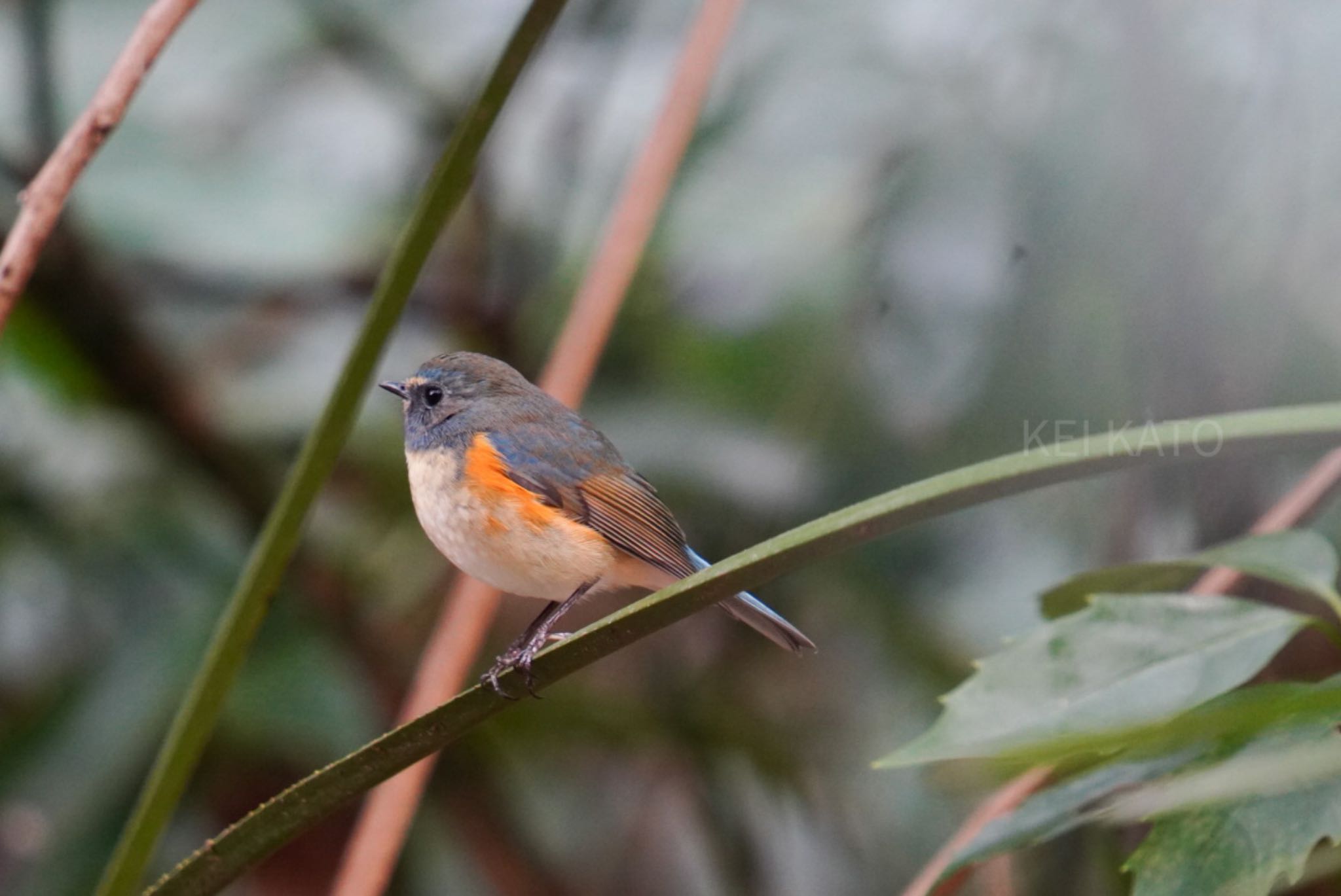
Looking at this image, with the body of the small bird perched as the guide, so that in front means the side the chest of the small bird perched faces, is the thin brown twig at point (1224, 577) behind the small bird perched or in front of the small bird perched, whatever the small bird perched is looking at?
behind

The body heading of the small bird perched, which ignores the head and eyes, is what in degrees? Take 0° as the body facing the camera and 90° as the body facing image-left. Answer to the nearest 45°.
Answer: approximately 90°
